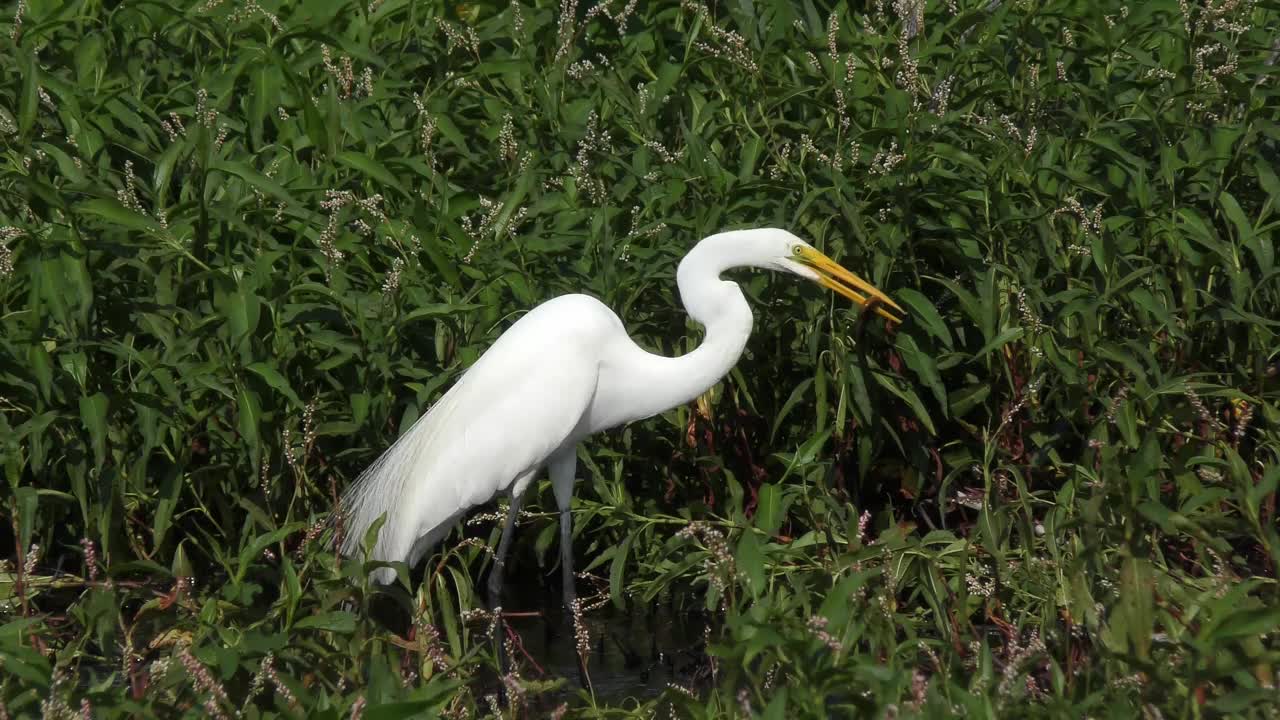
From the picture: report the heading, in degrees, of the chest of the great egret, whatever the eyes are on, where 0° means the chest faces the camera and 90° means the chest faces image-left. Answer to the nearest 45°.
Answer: approximately 270°
